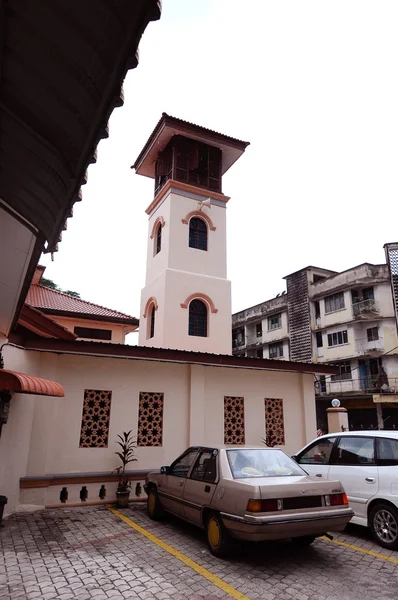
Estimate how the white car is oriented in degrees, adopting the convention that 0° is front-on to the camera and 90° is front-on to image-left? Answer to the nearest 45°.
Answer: approximately 135°

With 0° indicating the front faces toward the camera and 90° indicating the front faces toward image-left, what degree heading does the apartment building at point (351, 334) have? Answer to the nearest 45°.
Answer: approximately 45°

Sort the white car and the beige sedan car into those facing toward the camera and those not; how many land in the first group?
0

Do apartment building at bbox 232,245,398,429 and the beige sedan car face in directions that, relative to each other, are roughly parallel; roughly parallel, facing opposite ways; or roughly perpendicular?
roughly perpendicular

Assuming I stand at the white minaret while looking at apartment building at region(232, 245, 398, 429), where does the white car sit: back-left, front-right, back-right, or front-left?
back-right

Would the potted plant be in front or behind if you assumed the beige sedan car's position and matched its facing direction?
in front

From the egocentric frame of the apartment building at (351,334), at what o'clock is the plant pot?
The plant pot is roughly at 11 o'clock from the apartment building.

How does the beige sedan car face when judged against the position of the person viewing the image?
facing away from the viewer and to the left of the viewer

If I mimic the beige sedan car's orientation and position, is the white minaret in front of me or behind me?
in front

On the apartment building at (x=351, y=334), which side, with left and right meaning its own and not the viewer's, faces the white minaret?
front
